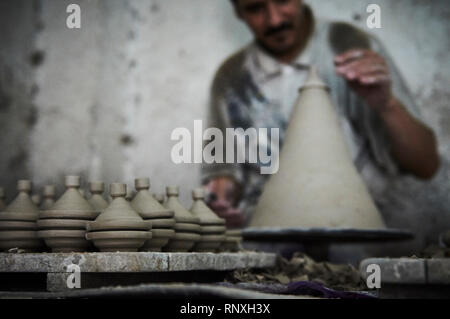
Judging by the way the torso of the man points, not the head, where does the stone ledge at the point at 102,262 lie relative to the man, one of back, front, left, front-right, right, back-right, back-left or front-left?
front

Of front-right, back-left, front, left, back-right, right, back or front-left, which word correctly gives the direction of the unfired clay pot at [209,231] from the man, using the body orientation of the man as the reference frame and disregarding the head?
front

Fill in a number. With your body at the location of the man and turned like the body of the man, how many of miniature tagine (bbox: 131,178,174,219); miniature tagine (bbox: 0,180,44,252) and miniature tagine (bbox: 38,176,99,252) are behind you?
0

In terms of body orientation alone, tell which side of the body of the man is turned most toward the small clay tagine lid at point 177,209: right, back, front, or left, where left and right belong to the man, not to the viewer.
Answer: front

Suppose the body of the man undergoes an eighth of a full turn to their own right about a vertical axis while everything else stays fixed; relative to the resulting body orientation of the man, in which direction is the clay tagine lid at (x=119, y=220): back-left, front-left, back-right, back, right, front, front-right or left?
front-left

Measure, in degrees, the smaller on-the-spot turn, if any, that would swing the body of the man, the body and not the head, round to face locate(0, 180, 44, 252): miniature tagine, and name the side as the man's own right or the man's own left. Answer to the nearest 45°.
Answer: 0° — they already face it

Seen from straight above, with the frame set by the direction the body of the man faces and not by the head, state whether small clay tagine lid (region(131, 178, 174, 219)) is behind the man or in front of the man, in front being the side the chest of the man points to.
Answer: in front

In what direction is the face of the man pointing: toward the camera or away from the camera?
toward the camera

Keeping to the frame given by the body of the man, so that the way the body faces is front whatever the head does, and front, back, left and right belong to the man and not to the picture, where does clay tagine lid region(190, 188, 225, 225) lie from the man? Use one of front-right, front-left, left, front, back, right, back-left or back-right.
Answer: front

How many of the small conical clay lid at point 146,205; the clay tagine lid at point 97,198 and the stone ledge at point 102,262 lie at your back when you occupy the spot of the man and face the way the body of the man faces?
0

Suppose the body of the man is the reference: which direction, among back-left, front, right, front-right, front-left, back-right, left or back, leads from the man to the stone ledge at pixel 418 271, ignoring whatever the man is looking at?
front

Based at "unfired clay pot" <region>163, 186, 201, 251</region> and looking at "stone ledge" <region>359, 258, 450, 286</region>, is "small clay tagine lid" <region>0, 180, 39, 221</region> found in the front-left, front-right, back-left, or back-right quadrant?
back-right

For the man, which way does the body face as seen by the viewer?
toward the camera

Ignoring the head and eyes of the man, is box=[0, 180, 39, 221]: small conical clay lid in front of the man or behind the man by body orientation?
in front

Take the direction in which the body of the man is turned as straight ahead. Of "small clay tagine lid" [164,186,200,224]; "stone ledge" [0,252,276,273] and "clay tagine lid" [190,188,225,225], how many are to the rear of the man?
0
